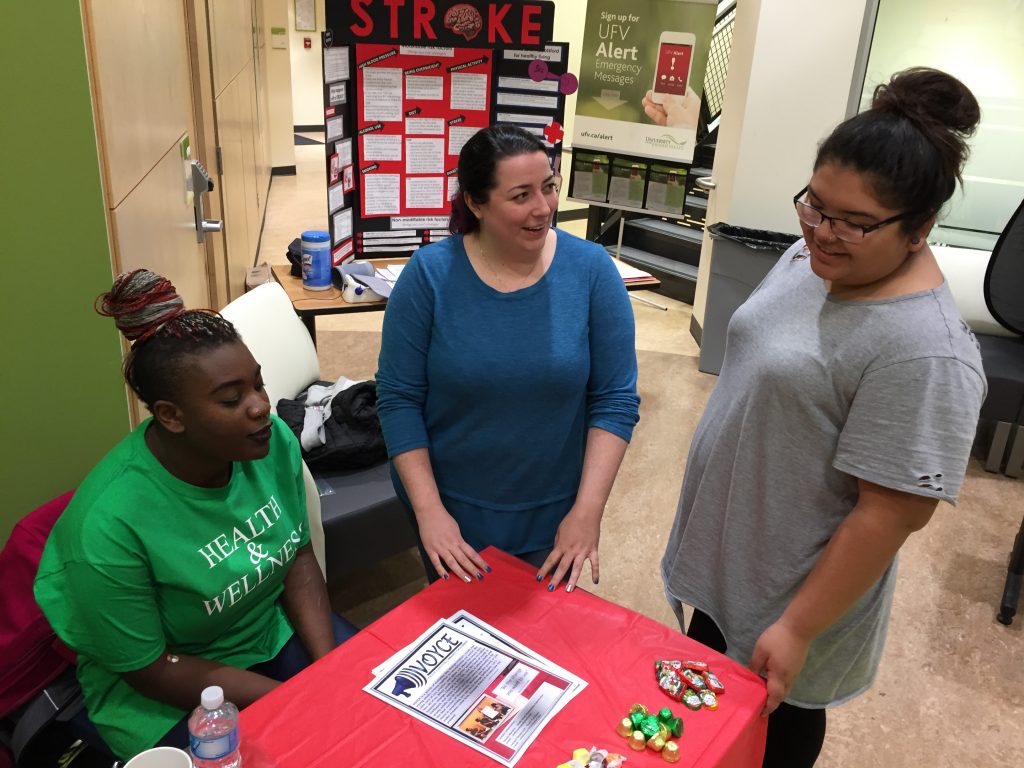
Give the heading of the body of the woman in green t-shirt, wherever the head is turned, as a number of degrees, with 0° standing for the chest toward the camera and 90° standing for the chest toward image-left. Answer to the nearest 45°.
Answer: approximately 315°

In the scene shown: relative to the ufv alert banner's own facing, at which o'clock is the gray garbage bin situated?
The gray garbage bin is roughly at 11 o'clock from the ufv alert banner.

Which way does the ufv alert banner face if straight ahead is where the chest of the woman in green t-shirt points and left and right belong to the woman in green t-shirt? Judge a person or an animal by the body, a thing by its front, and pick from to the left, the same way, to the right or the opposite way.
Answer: to the right

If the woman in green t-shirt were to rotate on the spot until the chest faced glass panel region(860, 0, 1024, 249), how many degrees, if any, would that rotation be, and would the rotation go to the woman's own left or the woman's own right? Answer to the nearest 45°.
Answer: approximately 90° to the woman's own left

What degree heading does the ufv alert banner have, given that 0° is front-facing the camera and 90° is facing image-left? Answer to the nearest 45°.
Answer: approximately 0°

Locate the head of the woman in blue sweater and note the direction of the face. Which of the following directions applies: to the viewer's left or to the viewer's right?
to the viewer's right

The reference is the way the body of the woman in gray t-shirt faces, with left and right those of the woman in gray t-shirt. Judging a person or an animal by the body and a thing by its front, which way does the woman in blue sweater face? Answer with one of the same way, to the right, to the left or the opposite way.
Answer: to the left

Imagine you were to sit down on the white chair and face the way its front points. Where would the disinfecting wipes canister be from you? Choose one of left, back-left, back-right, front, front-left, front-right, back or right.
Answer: back-left

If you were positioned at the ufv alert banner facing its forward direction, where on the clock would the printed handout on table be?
The printed handout on table is roughly at 12 o'clock from the ufv alert banner.

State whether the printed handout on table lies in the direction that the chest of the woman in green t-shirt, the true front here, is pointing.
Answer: yes
